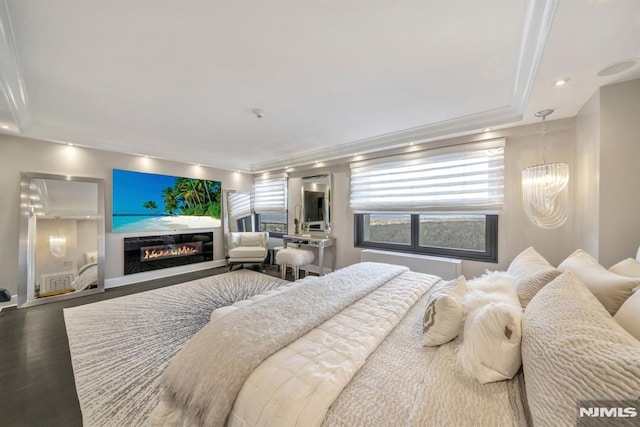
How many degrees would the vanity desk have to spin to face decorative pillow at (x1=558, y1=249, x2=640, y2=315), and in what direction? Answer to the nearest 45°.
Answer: approximately 45° to its left

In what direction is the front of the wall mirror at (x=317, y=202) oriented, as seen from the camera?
facing the viewer and to the left of the viewer

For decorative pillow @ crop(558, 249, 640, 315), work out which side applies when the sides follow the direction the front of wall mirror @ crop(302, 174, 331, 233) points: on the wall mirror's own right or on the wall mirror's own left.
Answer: on the wall mirror's own left

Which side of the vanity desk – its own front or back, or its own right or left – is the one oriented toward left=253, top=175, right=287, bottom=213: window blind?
right

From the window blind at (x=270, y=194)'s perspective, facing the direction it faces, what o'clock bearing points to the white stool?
The white stool is roughly at 10 o'clock from the window blind.

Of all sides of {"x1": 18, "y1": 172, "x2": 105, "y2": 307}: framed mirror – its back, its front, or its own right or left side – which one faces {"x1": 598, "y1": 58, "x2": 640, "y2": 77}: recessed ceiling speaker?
front

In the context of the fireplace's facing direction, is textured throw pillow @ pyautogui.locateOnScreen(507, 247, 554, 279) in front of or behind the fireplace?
in front

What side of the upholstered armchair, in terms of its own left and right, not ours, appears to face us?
front

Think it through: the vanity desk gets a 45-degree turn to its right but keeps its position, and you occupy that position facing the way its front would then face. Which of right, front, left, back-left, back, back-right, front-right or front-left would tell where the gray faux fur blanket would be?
left

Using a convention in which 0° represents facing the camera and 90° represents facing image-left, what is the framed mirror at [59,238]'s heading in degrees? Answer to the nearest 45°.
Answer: approximately 315°

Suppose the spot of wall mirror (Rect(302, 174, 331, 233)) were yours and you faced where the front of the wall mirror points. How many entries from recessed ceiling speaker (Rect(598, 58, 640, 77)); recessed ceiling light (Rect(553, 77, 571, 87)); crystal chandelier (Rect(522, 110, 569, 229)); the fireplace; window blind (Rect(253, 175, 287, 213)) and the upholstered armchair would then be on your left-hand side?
3

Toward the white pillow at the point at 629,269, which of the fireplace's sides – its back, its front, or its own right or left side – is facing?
front

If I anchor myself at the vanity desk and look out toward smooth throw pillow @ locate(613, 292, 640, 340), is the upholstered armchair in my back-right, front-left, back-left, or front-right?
back-right
